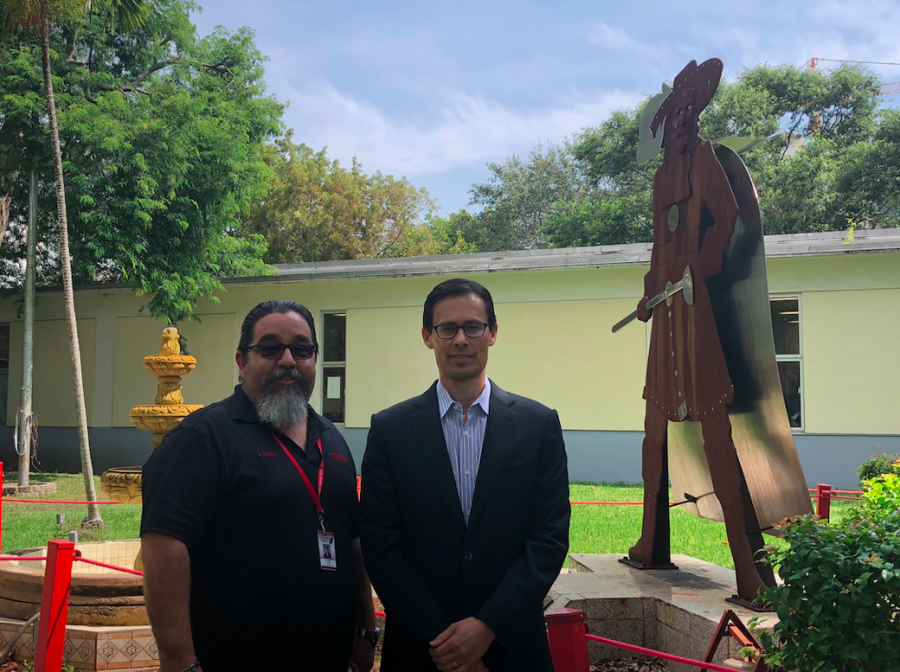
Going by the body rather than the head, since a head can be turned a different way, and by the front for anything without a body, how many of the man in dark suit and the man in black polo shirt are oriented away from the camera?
0

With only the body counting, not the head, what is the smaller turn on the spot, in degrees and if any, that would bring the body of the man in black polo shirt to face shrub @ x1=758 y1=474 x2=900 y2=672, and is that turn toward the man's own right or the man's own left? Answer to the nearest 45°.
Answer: approximately 45° to the man's own left

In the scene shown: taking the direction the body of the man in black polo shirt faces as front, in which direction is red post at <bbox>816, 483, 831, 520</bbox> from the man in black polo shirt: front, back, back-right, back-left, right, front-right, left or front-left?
left

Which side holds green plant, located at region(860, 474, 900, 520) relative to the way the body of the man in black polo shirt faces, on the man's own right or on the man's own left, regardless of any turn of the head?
on the man's own left

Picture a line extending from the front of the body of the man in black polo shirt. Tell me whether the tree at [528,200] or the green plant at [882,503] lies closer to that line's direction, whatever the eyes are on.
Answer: the green plant

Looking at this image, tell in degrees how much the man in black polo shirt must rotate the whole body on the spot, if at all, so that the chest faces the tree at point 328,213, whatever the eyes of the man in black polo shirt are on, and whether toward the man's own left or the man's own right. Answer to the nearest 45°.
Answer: approximately 135° to the man's own left

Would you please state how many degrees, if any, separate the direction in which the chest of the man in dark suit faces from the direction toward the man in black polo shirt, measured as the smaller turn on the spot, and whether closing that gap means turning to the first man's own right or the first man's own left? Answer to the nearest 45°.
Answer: approximately 90° to the first man's own right

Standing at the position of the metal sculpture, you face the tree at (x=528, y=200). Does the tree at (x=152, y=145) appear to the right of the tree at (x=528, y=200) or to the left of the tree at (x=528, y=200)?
left

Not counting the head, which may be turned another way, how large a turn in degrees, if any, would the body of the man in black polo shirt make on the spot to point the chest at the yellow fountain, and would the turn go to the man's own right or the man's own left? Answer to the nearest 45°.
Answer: approximately 135° to the man's own left

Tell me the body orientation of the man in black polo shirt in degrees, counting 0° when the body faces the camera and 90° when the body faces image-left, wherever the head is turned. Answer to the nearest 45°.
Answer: approximately 315°

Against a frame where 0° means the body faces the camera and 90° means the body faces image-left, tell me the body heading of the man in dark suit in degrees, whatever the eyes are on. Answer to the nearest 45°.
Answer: approximately 0°

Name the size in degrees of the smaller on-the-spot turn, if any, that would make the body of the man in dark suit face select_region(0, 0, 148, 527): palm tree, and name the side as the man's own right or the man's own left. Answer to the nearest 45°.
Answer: approximately 135° to the man's own right

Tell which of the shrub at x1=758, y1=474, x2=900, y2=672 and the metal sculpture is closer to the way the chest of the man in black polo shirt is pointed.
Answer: the shrub

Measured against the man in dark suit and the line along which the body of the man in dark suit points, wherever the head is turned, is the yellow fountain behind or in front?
behind

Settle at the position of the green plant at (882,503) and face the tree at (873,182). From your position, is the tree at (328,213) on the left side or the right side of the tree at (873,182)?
left
